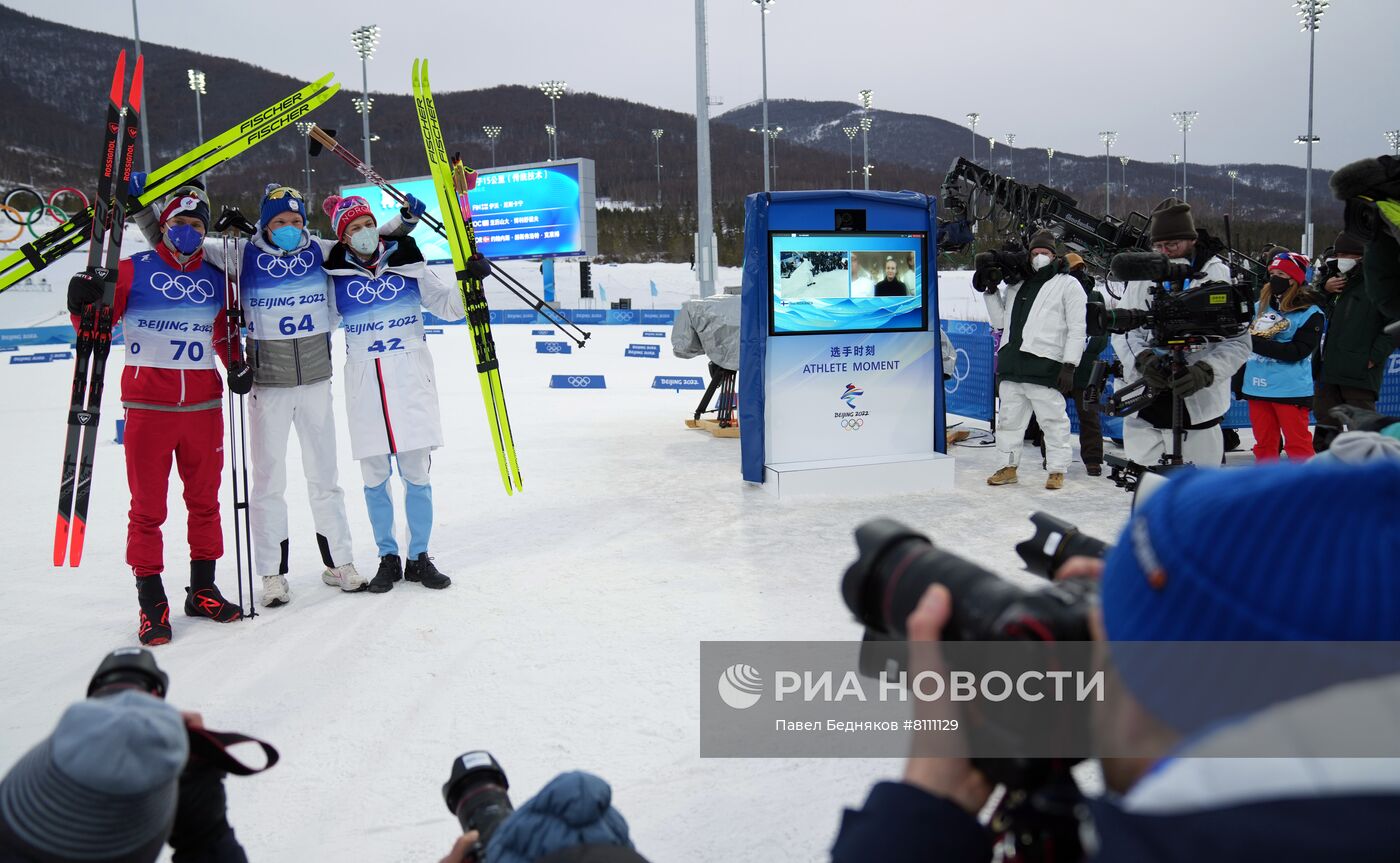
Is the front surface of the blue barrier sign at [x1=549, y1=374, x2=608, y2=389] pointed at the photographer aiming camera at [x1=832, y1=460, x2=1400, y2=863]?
yes

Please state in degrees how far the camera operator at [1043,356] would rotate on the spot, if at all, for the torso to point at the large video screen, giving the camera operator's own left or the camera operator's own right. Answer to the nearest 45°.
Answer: approximately 90° to the camera operator's own right

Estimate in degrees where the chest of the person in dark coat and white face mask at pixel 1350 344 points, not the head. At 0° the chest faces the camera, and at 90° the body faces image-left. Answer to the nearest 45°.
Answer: approximately 45°

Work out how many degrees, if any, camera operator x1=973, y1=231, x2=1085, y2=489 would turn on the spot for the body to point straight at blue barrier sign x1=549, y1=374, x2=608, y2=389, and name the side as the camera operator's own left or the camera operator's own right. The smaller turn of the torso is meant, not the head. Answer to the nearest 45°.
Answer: approximately 90° to the camera operator's own right

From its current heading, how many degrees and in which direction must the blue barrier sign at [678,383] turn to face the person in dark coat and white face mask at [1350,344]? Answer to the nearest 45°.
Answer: approximately 45° to its left

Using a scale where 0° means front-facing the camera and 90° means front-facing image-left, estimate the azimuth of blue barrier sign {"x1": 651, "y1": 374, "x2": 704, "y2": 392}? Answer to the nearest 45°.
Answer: approximately 0°

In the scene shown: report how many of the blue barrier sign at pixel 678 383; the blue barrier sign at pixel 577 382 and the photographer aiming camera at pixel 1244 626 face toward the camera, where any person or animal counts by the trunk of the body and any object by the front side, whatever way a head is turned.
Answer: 2
